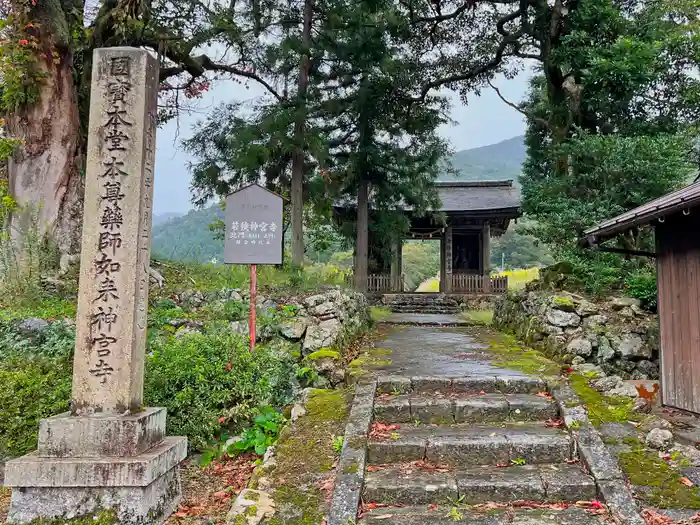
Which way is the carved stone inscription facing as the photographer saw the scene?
facing the viewer

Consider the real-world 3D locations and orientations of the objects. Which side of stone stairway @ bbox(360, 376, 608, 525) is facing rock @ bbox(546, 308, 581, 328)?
back

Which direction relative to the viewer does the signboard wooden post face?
toward the camera

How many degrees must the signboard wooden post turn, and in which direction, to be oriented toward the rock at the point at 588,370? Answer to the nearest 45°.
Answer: approximately 90° to its left

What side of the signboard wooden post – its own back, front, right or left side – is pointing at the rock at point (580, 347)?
left

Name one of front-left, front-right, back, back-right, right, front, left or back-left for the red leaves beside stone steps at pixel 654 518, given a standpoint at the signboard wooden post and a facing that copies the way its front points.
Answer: front-left

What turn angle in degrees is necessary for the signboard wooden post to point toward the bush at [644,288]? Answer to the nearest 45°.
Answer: approximately 90° to its left

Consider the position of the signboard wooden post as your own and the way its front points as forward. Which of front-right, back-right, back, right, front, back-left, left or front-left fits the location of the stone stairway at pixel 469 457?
front-left

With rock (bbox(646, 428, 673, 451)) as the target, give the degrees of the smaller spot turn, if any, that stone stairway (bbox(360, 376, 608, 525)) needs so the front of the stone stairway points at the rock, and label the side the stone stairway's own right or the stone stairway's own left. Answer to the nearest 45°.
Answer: approximately 90° to the stone stairway's own left

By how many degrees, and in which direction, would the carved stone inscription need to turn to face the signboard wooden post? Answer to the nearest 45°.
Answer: approximately 135° to its left

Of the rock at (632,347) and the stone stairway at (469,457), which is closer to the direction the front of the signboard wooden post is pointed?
the stone stairway

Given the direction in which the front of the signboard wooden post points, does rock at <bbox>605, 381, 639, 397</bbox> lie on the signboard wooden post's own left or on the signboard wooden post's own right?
on the signboard wooden post's own left

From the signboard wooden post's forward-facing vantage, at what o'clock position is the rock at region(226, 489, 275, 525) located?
The rock is roughly at 12 o'clock from the signboard wooden post.

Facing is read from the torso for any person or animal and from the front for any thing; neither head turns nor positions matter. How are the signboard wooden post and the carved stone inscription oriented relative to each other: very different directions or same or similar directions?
same or similar directions
